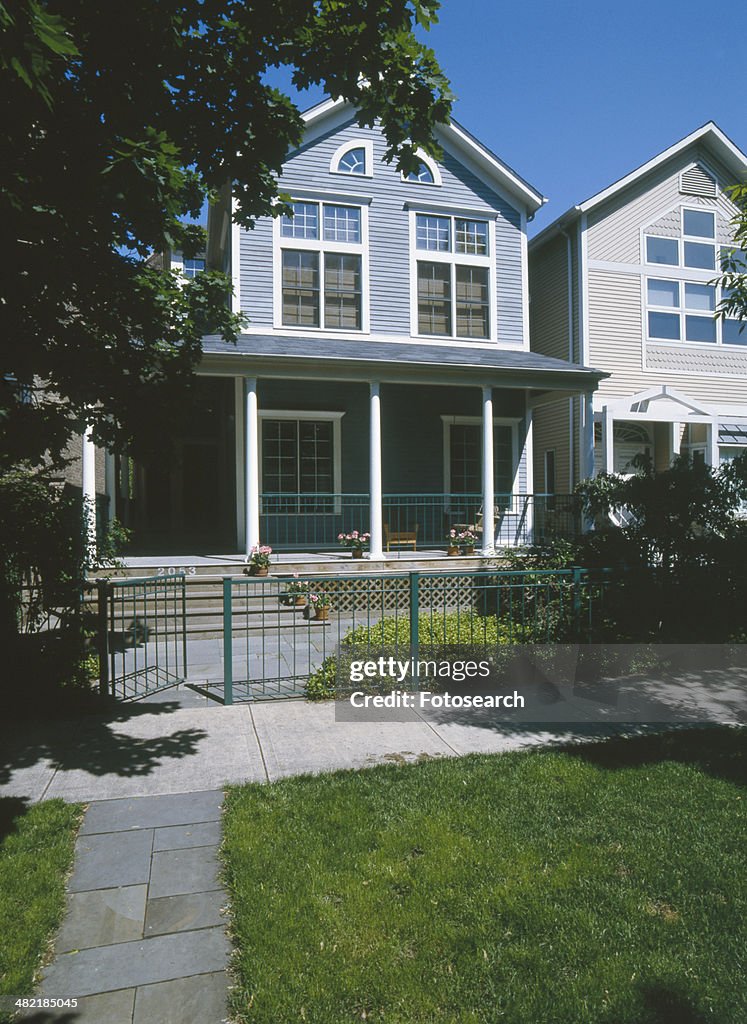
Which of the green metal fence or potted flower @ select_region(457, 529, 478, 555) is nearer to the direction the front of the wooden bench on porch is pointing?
the green metal fence

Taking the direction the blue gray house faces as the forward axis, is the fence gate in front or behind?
in front

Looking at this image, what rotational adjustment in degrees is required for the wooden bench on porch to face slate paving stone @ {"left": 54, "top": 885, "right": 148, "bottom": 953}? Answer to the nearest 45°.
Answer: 0° — it already faces it

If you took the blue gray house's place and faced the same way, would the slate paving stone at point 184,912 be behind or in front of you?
in front

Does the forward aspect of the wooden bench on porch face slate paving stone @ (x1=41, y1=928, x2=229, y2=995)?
yes

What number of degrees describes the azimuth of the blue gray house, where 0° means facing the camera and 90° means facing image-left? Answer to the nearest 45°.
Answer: approximately 0°

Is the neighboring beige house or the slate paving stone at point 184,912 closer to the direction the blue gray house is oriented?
the slate paving stone

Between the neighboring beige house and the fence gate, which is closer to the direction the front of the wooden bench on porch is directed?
the fence gate

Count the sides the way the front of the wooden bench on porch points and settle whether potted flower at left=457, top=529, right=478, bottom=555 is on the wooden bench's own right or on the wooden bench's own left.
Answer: on the wooden bench's own left

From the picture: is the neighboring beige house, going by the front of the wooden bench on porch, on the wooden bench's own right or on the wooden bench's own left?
on the wooden bench's own left
